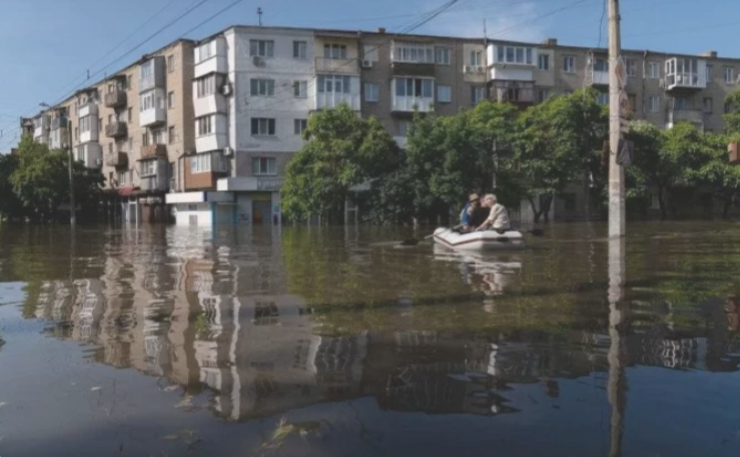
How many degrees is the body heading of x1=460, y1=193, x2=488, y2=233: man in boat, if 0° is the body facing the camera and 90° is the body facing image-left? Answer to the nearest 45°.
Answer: approximately 270°

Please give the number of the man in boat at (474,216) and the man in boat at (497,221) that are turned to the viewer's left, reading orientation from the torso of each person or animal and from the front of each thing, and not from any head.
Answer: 1

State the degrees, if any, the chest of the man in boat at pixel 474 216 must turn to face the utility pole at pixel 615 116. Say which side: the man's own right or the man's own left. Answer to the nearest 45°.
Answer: approximately 45° to the man's own left

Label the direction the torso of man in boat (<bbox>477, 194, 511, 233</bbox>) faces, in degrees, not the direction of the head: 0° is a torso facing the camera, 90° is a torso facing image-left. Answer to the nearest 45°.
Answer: approximately 90°

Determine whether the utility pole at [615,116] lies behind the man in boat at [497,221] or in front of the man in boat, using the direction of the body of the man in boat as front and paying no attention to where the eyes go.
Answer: behind

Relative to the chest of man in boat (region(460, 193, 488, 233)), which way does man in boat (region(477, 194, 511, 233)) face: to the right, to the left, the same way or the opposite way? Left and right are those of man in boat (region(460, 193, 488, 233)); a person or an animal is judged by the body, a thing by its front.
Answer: the opposite way
